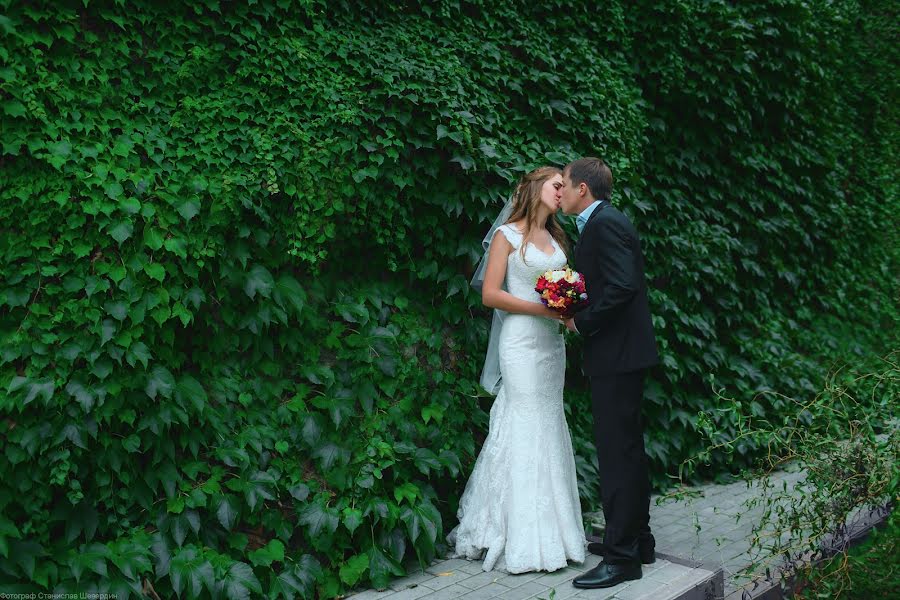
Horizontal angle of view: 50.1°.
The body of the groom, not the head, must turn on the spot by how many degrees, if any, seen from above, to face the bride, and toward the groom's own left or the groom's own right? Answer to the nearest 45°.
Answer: approximately 45° to the groom's own right

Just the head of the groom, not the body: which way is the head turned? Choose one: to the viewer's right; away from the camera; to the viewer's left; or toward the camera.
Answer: to the viewer's left

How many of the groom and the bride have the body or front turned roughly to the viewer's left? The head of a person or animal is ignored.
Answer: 1

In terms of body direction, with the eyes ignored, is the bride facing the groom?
yes

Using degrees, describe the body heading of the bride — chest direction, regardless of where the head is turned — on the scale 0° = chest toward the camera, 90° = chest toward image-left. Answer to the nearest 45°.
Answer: approximately 315°

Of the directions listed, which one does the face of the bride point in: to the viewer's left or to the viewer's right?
to the viewer's right

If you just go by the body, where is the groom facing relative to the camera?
to the viewer's left
